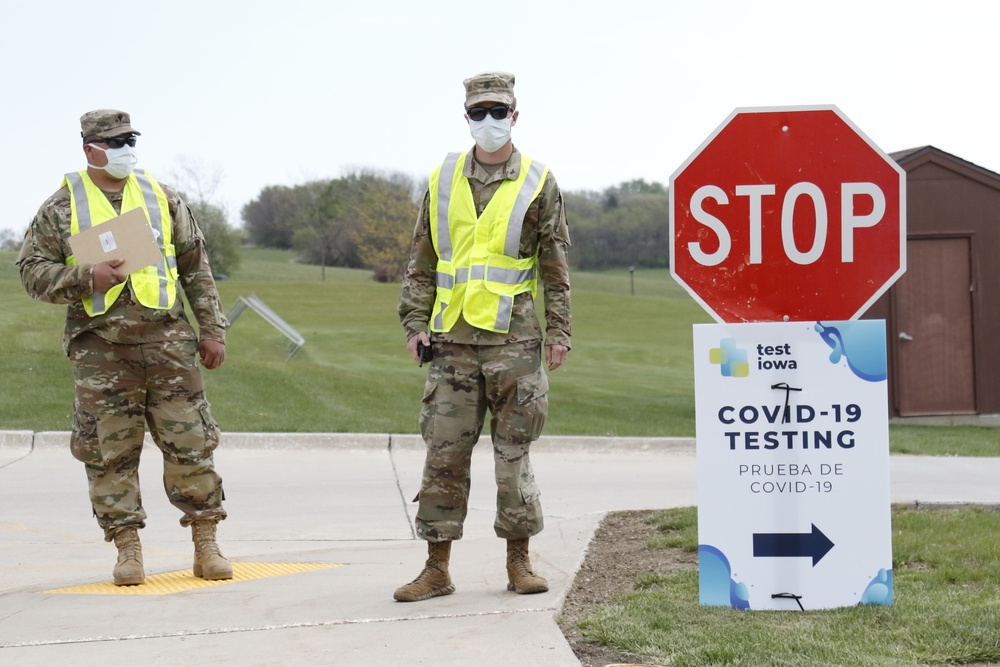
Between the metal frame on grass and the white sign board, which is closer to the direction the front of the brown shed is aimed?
the white sign board

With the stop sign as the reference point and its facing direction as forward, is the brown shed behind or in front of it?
behind

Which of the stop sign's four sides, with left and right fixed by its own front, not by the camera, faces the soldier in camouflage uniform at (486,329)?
right

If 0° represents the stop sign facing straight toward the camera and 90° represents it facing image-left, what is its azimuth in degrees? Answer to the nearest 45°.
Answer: approximately 0°

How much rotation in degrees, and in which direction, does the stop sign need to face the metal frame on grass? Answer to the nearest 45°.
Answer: approximately 135° to its right

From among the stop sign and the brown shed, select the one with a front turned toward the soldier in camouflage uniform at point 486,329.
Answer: the brown shed

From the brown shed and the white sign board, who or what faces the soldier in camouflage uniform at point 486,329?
the brown shed

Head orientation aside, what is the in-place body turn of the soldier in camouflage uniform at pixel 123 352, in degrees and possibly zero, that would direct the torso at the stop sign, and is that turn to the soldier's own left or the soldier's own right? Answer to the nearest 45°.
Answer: approximately 45° to the soldier's own left

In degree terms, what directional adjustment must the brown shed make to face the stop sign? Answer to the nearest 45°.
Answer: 0° — it already faces it
